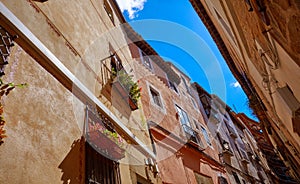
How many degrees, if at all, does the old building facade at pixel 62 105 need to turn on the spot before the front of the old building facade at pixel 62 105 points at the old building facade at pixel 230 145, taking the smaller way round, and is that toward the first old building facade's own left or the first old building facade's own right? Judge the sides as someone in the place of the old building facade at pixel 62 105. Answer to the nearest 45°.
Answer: approximately 90° to the first old building facade's own left

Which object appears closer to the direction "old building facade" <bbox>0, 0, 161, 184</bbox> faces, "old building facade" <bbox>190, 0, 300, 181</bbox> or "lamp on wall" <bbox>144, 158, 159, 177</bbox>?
the old building facade

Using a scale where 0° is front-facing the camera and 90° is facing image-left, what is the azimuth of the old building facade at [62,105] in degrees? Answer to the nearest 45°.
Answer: approximately 315°

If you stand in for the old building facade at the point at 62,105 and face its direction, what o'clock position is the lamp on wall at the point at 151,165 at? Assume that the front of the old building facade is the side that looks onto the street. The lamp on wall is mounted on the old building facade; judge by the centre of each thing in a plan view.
The lamp on wall is roughly at 9 o'clock from the old building facade.
